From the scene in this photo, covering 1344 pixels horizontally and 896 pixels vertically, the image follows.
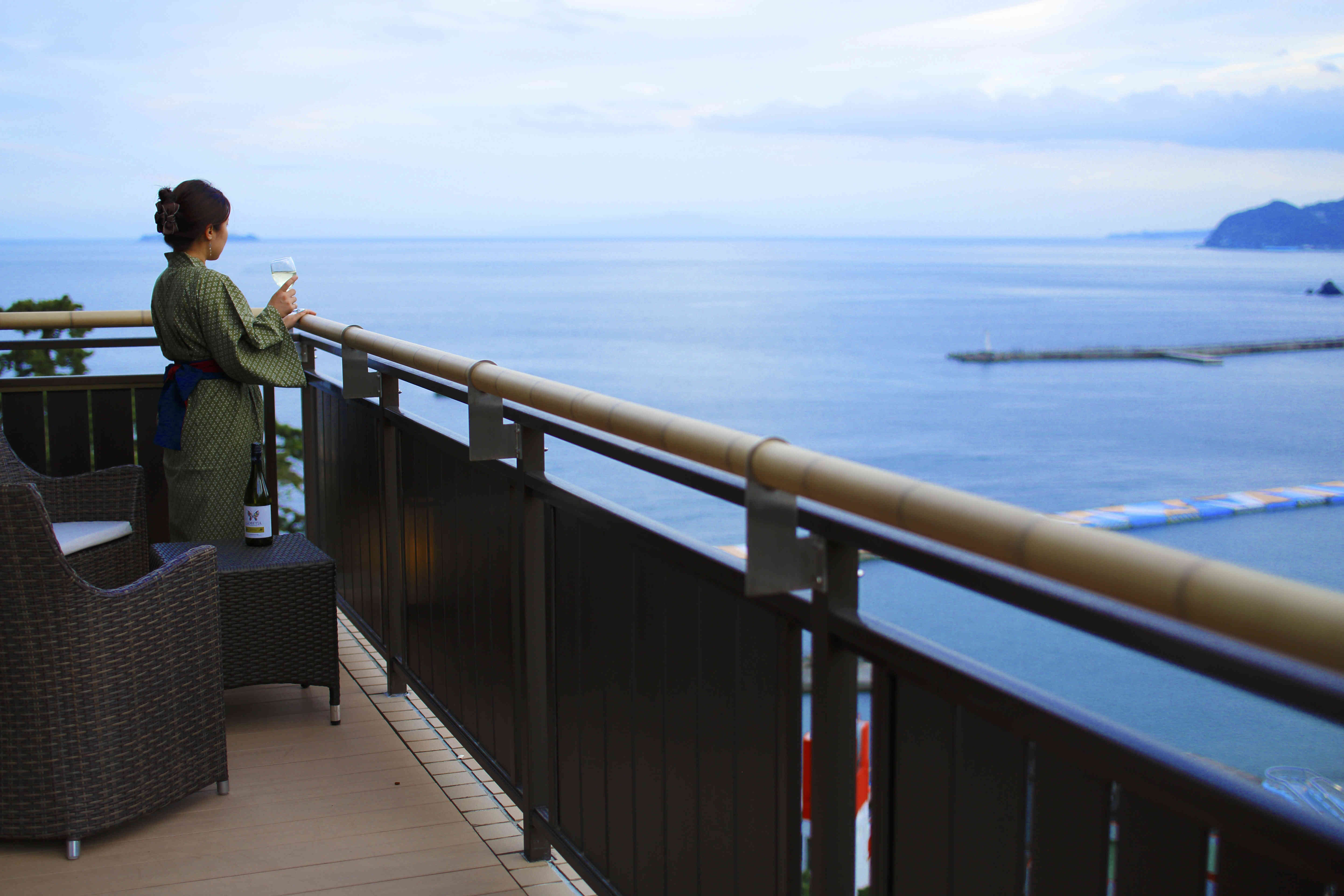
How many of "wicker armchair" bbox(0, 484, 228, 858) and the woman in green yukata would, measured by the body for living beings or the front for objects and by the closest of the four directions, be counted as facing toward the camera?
0

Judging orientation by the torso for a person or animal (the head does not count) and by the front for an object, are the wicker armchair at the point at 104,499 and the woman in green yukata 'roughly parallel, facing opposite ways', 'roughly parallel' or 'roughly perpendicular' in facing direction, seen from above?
roughly perpendicular

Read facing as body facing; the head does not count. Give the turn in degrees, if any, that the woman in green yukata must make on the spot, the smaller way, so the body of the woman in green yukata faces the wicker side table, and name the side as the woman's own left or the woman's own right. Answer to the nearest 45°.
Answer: approximately 135° to the woman's own right

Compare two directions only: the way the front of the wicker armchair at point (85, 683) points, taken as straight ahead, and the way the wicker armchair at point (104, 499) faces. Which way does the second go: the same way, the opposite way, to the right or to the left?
to the right

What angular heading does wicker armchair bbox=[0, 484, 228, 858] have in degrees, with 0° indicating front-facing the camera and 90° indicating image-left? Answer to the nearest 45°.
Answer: approximately 225°

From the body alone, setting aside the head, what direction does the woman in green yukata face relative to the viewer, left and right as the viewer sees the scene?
facing away from the viewer and to the right of the viewer

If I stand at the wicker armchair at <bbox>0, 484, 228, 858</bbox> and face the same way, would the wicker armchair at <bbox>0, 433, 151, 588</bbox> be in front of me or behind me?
in front

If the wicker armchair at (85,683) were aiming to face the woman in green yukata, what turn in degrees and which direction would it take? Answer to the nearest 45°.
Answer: approximately 45° to its left

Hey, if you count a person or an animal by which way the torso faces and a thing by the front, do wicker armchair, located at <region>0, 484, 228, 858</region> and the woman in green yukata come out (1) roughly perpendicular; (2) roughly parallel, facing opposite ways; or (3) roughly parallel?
roughly parallel

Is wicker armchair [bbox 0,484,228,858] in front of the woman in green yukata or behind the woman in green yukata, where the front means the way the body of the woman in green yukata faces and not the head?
behind
